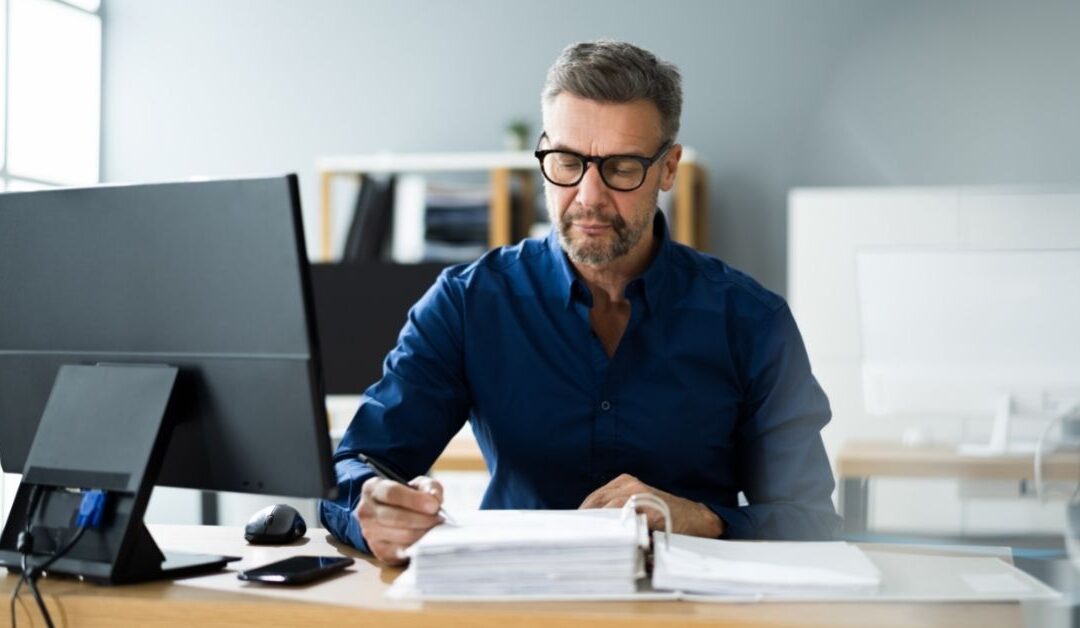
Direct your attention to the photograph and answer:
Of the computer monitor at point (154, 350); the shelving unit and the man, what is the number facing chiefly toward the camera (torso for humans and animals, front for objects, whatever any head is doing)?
2

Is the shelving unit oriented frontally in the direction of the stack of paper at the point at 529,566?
yes

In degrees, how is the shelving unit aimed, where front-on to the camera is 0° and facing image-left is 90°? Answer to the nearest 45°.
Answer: approximately 0°

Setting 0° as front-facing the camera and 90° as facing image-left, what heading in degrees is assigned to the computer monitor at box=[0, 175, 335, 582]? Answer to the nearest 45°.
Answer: approximately 225°
